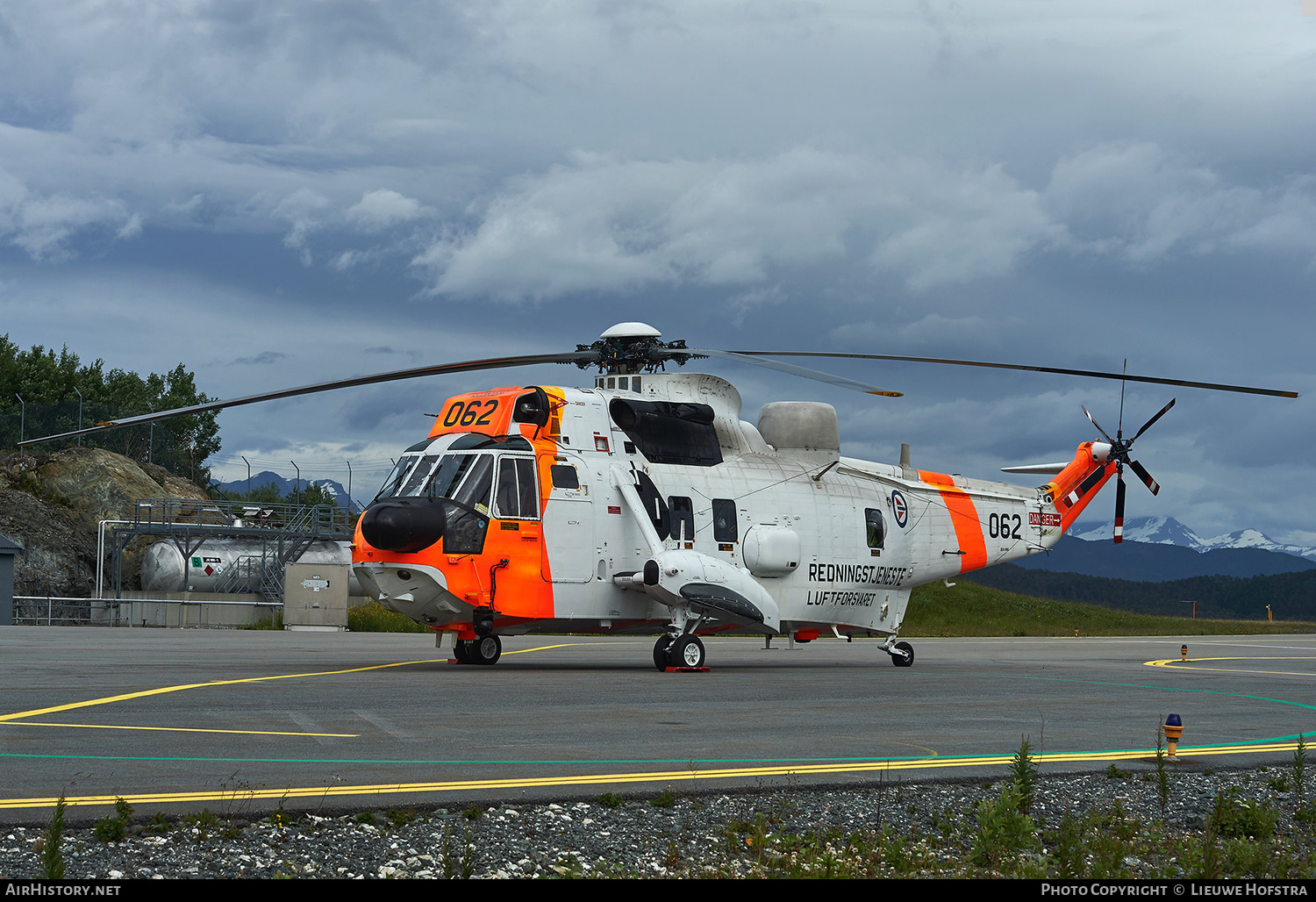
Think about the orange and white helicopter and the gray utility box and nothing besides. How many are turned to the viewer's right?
0

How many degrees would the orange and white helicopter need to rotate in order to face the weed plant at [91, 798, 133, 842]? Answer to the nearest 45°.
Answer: approximately 45° to its left

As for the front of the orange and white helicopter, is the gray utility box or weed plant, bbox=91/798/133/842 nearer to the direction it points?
the weed plant

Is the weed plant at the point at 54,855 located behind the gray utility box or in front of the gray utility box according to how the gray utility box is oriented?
in front

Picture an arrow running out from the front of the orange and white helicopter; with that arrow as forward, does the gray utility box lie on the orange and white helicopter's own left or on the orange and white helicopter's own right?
on the orange and white helicopter's own right

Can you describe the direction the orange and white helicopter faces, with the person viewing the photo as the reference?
facing the viewer and to the left of the viewer

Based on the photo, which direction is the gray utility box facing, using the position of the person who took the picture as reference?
facing the viewer

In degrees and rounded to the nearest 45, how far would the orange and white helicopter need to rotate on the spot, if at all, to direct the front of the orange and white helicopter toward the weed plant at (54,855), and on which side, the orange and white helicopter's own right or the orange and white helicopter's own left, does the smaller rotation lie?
approximately 45° to the orange and white helicopter's own left

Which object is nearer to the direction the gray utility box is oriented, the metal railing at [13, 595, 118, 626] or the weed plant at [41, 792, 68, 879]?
the weed plant

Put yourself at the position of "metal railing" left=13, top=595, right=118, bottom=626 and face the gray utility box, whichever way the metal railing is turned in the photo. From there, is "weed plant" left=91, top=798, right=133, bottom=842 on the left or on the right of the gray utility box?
right

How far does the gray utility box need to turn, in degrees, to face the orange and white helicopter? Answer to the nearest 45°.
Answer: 0° — it already faces it

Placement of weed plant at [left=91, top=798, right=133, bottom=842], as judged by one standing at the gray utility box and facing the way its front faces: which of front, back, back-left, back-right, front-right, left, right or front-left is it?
front
